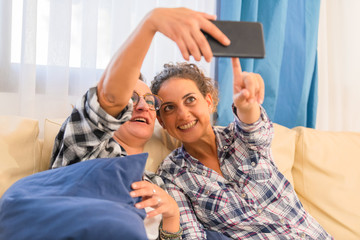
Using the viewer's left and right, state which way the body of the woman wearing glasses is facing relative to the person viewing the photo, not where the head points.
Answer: facing the viewer and to the right of the viewer

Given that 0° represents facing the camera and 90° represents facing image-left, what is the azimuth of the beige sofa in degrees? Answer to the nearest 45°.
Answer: approximately 0°
